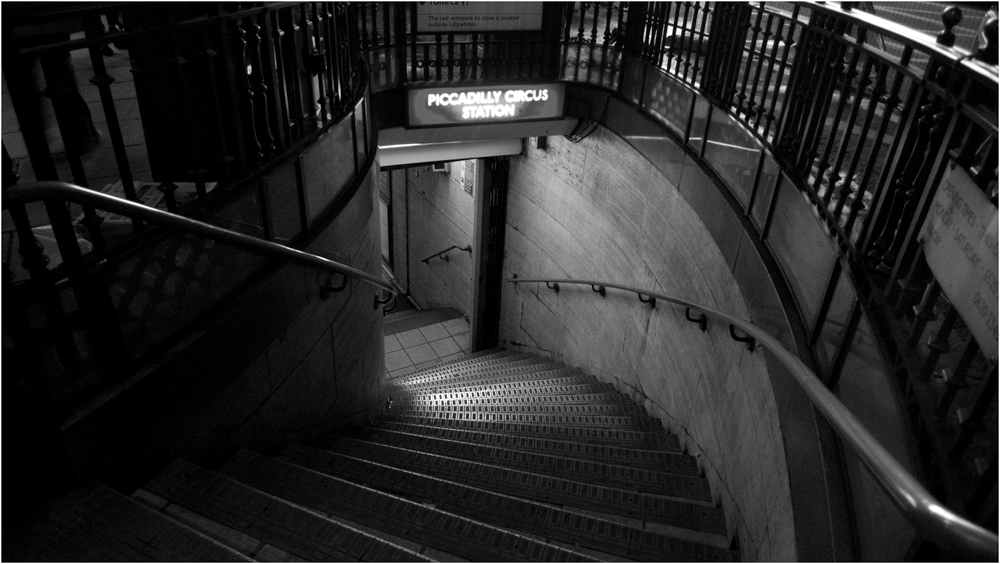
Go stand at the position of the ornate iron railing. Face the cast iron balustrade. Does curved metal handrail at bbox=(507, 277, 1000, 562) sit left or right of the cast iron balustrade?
right

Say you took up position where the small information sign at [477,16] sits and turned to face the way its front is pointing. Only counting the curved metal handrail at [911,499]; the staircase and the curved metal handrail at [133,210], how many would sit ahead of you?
3

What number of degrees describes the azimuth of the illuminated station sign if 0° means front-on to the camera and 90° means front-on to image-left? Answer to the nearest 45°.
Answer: approximately 0°

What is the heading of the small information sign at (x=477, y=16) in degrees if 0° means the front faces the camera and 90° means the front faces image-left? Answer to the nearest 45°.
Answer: approximately 0°

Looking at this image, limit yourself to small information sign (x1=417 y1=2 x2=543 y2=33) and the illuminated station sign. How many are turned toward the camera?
2

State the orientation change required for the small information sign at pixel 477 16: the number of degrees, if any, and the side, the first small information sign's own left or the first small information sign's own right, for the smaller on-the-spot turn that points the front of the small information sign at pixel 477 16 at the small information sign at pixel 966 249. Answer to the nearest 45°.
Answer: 0° — it already faces it
